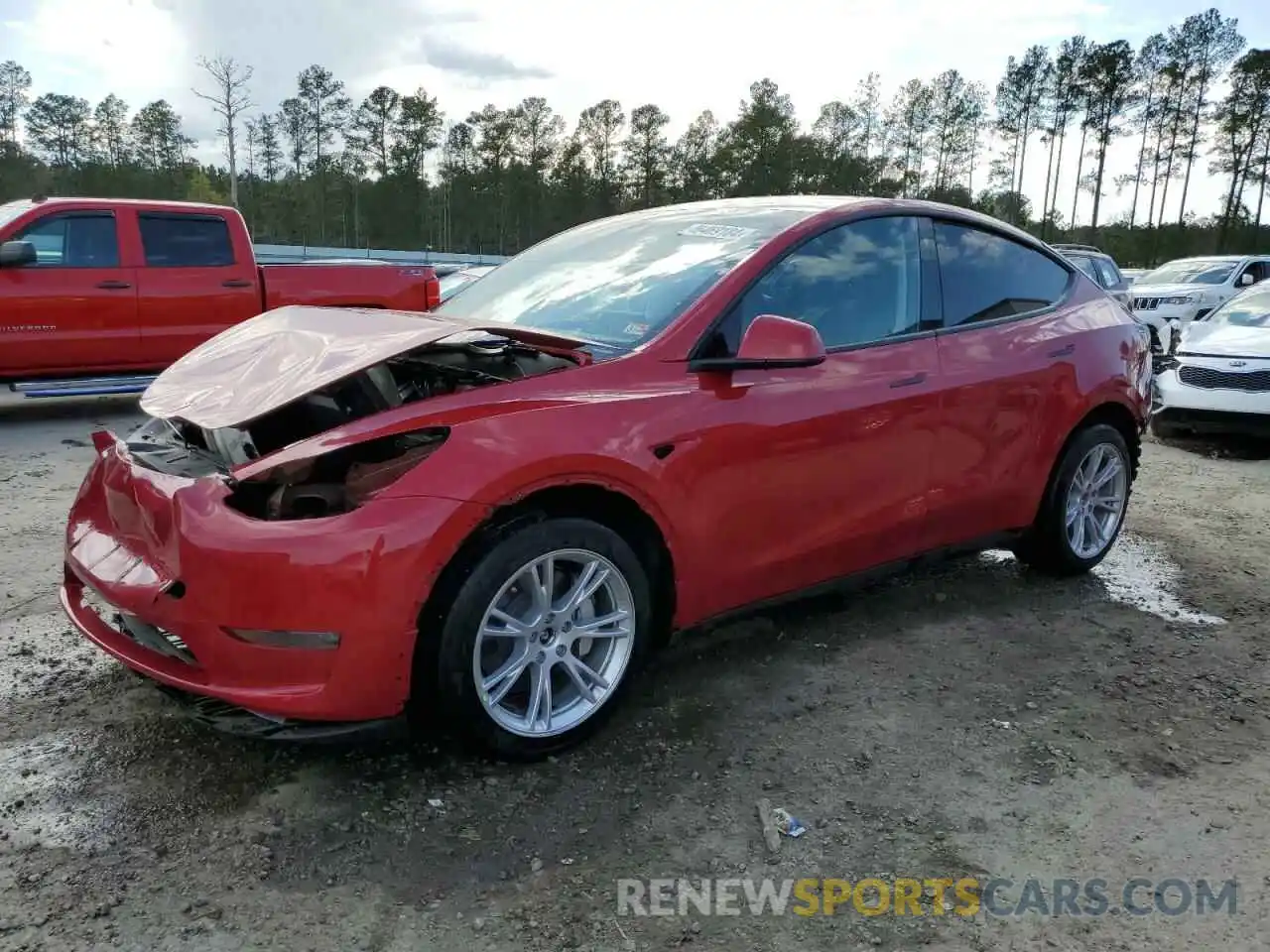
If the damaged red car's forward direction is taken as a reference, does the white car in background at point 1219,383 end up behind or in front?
behind

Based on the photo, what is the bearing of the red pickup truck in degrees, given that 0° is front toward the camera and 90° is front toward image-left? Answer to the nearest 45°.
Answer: approximately 90°

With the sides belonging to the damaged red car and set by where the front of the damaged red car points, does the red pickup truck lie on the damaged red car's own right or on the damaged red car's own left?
on the damaged red car's own right

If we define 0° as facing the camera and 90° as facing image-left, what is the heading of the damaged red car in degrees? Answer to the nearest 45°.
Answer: approximately 45°

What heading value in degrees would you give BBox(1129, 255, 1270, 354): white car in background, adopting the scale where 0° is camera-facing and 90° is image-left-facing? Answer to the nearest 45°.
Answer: approximately 45°

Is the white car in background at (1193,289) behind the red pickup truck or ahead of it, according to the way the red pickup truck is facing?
behind

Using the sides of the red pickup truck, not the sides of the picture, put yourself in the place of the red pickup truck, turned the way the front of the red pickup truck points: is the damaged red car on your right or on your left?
on your left

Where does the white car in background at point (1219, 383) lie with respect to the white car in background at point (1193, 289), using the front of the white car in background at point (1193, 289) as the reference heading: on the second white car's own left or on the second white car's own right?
on the second white car's own left
